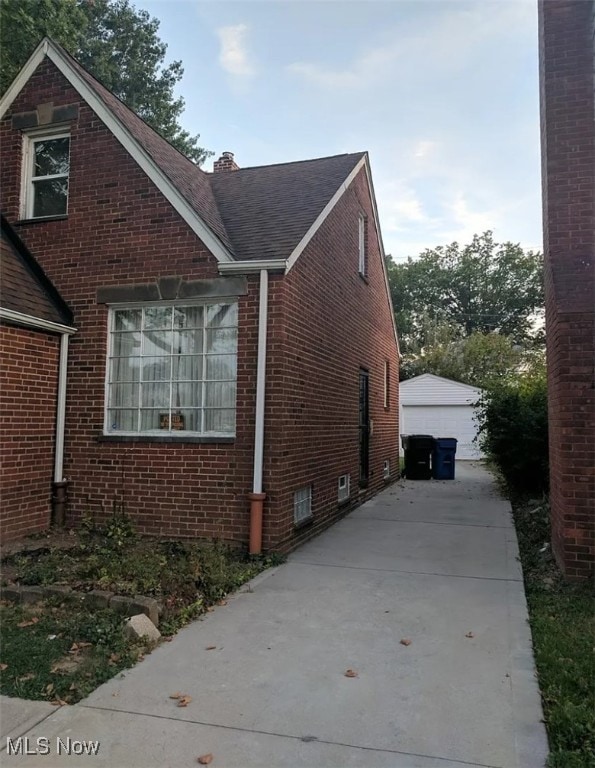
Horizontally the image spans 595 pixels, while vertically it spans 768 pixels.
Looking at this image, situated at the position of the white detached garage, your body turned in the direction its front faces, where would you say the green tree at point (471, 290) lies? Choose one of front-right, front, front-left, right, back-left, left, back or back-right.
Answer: back

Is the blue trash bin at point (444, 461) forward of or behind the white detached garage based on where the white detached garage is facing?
forward

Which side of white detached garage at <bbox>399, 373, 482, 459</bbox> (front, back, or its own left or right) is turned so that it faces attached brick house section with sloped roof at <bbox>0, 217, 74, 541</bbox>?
front

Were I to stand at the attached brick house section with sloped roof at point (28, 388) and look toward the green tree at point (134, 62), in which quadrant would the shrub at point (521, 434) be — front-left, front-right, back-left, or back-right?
front-right

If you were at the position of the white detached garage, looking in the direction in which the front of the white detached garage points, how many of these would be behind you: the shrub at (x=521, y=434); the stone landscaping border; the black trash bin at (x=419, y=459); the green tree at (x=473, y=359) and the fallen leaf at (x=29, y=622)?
1

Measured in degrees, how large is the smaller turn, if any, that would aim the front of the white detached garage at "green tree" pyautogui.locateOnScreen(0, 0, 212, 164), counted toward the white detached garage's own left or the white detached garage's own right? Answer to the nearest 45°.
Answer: approximately 45° to the white detached garage's own right

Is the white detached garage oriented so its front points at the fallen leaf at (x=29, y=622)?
yes

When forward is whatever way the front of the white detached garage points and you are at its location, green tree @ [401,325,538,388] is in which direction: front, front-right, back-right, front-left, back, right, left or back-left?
back

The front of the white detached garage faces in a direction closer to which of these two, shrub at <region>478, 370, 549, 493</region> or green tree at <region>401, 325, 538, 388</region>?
the shrub

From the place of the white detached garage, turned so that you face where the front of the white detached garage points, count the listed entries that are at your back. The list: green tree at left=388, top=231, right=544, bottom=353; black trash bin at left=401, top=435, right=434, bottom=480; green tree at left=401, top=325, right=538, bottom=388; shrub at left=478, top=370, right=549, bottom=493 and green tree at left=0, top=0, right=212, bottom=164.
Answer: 2

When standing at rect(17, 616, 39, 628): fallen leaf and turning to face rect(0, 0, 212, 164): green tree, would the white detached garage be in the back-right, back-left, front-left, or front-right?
front-right

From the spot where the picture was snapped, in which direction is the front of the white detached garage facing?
facing the viewer
